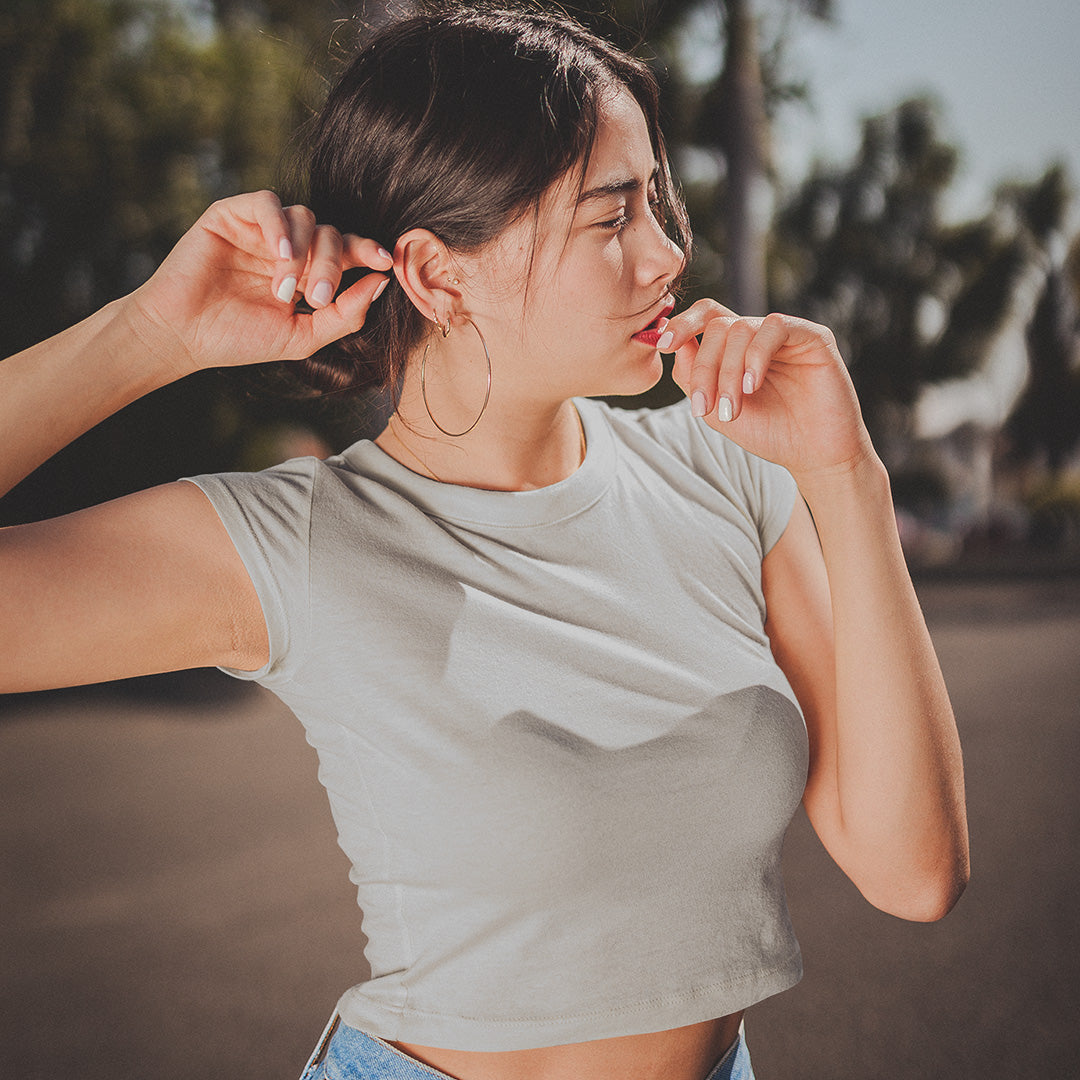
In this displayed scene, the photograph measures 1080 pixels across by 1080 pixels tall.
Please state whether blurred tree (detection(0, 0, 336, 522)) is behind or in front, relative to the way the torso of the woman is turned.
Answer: behind

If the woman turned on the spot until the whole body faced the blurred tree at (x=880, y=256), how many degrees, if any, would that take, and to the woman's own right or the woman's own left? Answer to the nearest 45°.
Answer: approximately 135° to the woman's own left

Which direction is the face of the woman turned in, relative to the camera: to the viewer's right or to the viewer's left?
to the viewer's right
